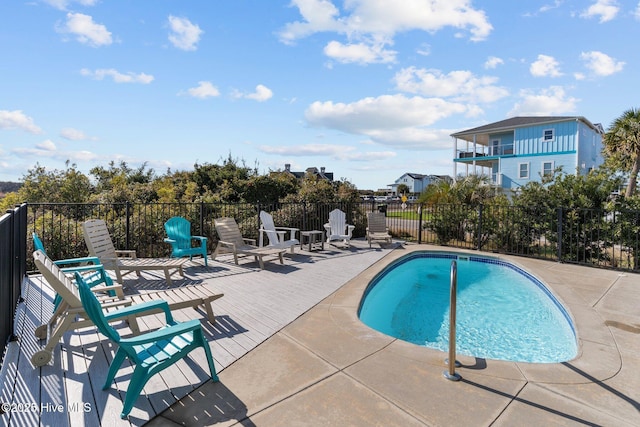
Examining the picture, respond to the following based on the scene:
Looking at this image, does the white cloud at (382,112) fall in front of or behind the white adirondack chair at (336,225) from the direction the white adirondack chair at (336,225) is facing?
behind

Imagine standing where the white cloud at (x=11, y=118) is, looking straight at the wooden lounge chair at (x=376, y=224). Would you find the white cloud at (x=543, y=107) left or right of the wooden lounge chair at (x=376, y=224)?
left

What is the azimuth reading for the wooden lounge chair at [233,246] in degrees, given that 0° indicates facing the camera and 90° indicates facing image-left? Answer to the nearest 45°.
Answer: approximately 315°

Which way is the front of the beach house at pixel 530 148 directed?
to the viewer's left

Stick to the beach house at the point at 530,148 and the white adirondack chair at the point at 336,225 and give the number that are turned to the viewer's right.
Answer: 0

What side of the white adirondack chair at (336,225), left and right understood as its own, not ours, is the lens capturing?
front

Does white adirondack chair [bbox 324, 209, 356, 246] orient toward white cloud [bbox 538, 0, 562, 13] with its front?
no

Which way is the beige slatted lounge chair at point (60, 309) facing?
to the viewer's right

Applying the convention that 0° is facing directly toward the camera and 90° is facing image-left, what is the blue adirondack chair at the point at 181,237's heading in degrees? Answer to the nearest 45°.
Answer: approximately 315°

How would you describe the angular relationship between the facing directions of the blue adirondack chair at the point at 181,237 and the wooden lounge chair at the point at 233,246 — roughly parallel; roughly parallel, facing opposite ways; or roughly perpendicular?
roughly parallel
